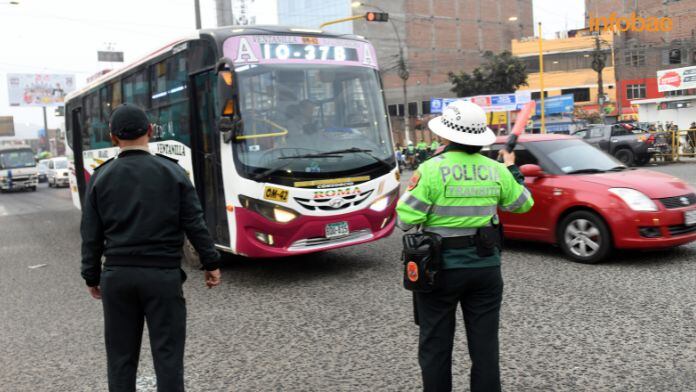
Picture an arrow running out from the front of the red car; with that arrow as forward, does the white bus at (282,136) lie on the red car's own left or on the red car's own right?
on the red car's own right

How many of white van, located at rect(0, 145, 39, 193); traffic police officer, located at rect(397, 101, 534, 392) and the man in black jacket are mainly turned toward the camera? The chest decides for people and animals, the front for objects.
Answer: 1

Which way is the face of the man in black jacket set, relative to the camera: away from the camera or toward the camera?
away from the camera

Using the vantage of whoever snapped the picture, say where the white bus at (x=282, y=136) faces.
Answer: facing the viewer and to the right of the viewer

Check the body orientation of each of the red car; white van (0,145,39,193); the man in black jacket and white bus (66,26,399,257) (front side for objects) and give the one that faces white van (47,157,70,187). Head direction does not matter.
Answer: the man in black jacket

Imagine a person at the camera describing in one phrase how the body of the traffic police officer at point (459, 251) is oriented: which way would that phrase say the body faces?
away from the camera

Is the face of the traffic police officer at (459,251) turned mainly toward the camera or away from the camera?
away from the camera

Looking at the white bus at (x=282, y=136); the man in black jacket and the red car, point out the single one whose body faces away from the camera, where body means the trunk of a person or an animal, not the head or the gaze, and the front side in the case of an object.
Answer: the man in black jacket

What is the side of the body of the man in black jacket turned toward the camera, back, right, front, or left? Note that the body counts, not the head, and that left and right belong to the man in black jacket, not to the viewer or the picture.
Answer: back

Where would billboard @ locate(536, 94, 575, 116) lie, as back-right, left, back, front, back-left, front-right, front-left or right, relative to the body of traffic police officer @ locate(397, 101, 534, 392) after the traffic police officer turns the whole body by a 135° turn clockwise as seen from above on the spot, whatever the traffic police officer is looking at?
back-left

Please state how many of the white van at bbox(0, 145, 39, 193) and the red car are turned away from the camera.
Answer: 0

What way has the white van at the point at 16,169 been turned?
toward the camera

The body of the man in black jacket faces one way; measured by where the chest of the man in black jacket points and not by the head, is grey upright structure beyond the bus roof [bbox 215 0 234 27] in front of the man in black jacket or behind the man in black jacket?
in front

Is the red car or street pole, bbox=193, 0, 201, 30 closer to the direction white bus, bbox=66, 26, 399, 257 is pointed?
the red car

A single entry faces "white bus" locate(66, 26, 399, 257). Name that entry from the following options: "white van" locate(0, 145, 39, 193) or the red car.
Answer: the white van

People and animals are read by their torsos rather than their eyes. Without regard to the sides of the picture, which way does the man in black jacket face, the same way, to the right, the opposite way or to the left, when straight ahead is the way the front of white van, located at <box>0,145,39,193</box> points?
the opposite way

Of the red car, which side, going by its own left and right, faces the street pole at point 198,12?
back

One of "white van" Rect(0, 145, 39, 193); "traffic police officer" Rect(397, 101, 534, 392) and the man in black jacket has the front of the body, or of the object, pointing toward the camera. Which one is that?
the white van
